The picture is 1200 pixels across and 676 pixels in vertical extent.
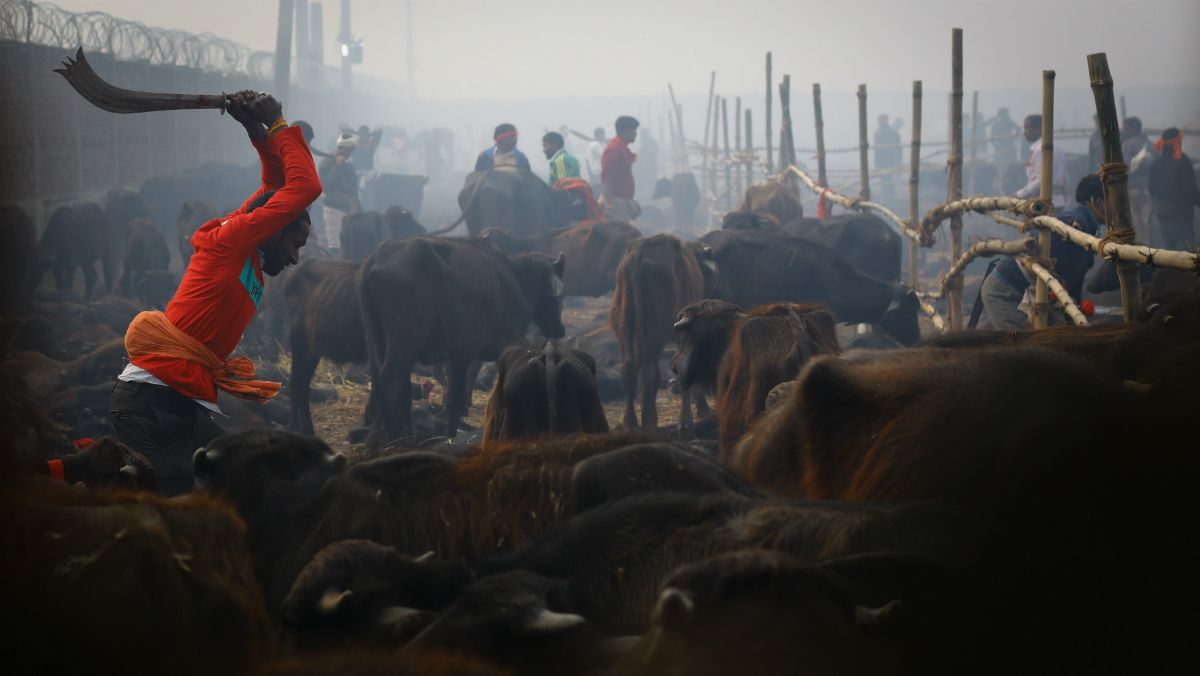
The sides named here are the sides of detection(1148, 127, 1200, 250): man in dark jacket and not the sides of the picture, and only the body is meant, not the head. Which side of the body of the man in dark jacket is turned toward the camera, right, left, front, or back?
back

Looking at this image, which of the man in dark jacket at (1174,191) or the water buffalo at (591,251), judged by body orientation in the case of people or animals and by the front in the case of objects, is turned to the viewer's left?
the water buffalo

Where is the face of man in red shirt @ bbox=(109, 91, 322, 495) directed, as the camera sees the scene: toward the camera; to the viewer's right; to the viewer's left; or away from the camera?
to the viewer's right

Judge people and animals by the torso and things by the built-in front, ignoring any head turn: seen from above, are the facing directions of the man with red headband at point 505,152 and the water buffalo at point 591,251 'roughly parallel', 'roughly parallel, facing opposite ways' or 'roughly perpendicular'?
roughly perpendicular

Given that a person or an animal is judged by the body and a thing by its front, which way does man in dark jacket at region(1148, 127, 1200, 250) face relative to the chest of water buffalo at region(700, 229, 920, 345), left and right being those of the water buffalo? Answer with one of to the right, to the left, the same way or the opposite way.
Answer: to the left

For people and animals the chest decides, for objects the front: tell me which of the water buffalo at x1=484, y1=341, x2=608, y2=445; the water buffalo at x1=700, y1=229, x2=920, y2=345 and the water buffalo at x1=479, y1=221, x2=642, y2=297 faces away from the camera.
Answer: the water buffalo at x1=484, y1=341, x2=608, y2=445

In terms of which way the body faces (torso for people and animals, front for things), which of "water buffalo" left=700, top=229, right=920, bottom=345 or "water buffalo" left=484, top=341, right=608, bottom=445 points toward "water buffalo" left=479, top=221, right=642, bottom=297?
"water buffalo" left=484, top=341, right=608, bottom=445

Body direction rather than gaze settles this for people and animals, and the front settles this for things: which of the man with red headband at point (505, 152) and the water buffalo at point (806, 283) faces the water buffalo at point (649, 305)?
the man with red headband

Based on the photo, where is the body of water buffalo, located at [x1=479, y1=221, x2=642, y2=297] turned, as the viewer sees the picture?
to the viewer's left

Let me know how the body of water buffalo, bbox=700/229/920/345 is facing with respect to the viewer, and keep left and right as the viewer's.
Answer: facing to the right of the viewer

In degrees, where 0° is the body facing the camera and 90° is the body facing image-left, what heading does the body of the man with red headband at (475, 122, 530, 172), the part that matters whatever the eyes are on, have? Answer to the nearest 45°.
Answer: approximately 0°

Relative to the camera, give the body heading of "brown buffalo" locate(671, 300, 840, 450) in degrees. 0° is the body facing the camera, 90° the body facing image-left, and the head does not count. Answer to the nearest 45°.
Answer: approximately 180°

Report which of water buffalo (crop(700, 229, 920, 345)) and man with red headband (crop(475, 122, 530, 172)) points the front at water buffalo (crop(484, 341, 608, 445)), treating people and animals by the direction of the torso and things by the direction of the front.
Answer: the man with red headband

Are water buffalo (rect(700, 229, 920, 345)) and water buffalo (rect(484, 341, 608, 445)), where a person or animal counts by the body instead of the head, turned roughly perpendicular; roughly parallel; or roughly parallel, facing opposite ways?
roughly perpendicular
